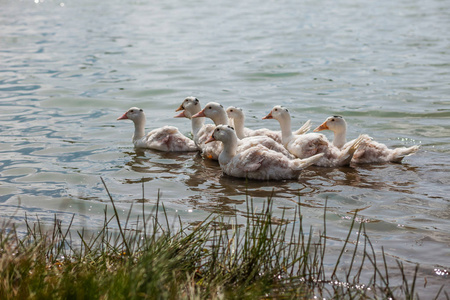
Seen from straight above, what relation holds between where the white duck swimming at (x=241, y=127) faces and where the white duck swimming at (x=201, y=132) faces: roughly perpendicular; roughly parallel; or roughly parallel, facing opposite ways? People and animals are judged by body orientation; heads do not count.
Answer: roughly parallel

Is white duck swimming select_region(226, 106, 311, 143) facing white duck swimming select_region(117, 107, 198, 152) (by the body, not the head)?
yes

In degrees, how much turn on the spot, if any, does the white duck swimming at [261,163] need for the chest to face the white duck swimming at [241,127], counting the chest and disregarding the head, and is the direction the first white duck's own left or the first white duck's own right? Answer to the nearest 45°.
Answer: approximately 90° to the first white duck's own right

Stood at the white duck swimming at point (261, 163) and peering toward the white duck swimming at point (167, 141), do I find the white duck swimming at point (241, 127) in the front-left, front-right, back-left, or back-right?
front-right

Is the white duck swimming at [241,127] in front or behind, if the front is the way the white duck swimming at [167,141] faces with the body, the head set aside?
behind

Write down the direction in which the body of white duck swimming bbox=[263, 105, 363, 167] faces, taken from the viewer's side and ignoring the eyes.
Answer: to the viewer's left

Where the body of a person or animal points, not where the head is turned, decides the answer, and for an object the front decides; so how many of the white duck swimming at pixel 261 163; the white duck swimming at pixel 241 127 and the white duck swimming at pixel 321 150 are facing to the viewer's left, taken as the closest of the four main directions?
3

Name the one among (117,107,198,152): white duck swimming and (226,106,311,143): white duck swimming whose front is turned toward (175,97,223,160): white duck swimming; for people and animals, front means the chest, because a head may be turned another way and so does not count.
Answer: (226,106,311,143): white duck swimming

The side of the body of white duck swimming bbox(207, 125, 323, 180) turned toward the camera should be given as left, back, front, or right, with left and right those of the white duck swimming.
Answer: left

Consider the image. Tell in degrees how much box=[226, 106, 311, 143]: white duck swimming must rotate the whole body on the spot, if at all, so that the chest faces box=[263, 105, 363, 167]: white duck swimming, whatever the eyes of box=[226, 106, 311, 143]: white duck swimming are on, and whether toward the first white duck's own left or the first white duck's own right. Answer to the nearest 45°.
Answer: approximately 135° to the first white duck's own left

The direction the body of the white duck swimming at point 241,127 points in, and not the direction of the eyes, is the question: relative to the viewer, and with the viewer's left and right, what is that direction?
facing to the left of the viewer

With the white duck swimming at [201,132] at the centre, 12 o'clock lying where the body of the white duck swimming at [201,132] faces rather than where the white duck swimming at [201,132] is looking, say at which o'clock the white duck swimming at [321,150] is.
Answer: the white duck swimming at [321,150] is roughly at 7 o'clock from the white duck swimming at [201,132].

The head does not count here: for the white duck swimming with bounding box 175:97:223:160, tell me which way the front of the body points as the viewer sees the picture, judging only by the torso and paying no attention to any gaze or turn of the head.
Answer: to the viewer's left

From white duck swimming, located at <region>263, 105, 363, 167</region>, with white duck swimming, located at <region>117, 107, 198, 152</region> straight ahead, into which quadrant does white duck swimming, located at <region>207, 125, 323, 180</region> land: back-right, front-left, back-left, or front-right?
front-left

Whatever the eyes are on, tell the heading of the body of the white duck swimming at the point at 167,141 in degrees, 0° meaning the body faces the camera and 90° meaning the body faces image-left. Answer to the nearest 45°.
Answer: approximately 90°
